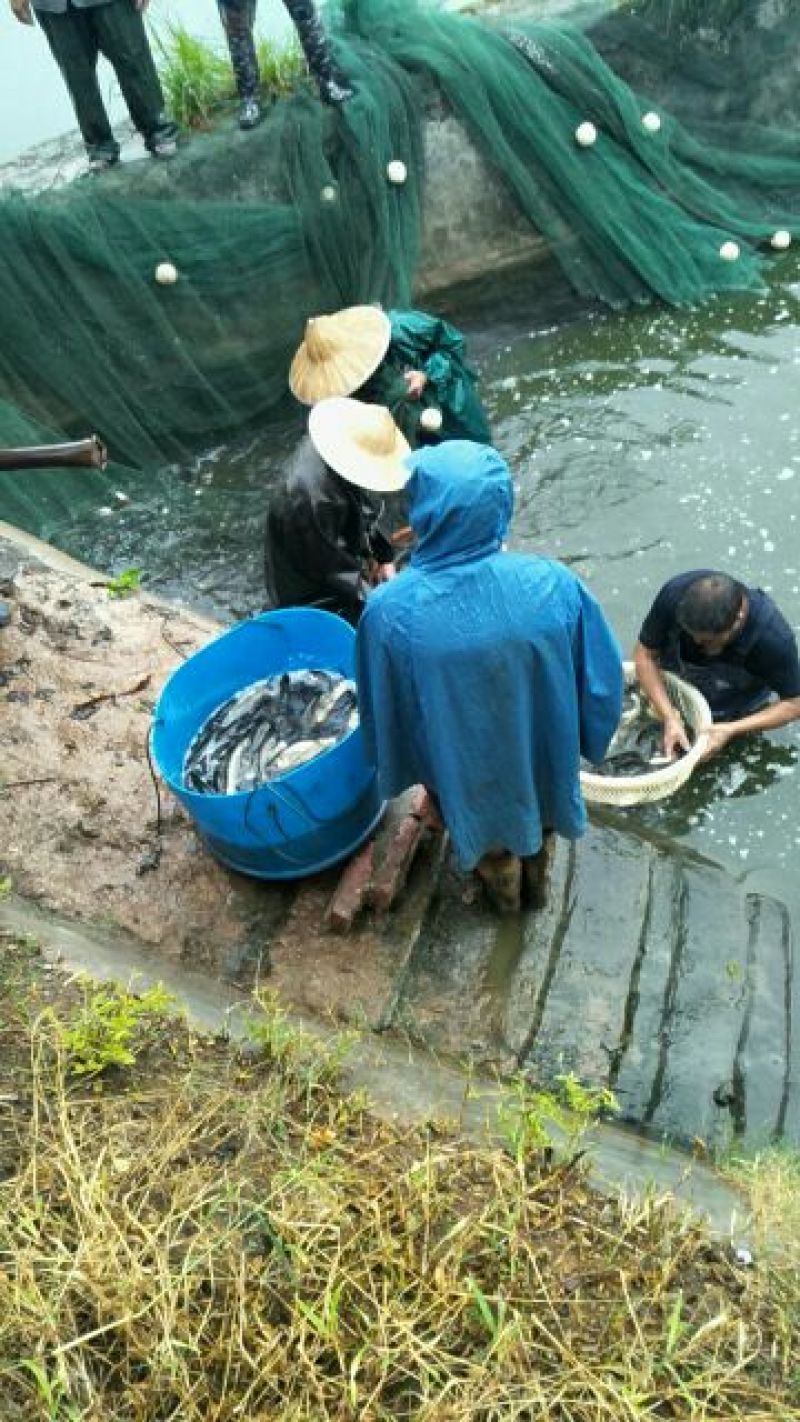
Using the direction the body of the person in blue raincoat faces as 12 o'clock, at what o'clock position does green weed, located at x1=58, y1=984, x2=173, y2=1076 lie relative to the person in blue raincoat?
The green weed is roughly at 8 o'clock from the person in blue raincoat.

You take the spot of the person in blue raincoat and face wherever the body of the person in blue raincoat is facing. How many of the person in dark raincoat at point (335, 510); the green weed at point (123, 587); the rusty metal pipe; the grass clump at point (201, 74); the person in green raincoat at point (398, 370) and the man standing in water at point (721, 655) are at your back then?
0

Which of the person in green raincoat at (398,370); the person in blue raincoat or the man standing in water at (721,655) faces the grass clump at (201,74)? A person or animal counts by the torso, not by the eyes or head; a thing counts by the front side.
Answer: the person in blue raincoat

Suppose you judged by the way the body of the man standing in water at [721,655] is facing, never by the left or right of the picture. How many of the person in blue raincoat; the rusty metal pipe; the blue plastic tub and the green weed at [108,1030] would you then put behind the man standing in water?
0

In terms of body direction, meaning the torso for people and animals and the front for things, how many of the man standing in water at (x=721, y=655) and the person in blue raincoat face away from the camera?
1

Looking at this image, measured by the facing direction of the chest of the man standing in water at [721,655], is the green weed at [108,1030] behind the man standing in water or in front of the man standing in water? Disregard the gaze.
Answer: in front

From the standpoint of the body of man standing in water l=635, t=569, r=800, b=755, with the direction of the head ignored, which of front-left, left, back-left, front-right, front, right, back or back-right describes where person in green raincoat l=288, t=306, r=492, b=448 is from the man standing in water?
right

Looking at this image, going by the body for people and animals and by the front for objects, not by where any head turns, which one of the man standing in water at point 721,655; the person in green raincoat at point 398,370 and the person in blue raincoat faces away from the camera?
the person in blue raincoat

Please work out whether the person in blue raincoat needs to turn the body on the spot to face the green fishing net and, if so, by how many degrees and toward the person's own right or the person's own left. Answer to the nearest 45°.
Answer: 0° — they already face it

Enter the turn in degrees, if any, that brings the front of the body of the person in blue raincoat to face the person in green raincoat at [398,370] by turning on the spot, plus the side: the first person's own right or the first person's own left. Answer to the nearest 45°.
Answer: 0° — they already face them

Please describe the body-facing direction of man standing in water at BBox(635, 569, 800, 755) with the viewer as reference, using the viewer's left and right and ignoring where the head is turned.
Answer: facing the viewer and to the left of the viewer

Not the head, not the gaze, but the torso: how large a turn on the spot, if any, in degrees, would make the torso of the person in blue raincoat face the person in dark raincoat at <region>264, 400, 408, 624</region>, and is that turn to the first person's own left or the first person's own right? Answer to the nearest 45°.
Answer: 0° — they already face them

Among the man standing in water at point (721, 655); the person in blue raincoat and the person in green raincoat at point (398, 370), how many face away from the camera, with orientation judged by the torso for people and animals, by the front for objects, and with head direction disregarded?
1

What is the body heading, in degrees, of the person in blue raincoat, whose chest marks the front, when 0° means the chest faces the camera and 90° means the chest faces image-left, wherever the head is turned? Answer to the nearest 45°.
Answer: approximately 180°

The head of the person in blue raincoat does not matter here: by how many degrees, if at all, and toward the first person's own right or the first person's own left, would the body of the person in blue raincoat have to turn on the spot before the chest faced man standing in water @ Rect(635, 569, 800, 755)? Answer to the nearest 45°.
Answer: approximately 45° to the first person's own right

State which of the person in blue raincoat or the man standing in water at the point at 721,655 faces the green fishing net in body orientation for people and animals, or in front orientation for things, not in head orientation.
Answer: the person in blue raincoat

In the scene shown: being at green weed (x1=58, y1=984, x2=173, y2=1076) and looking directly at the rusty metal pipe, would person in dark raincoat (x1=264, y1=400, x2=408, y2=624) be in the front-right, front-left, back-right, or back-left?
front-right

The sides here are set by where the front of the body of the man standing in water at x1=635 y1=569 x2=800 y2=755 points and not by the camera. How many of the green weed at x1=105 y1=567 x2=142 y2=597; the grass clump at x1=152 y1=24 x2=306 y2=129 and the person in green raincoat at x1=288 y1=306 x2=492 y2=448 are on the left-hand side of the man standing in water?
0
